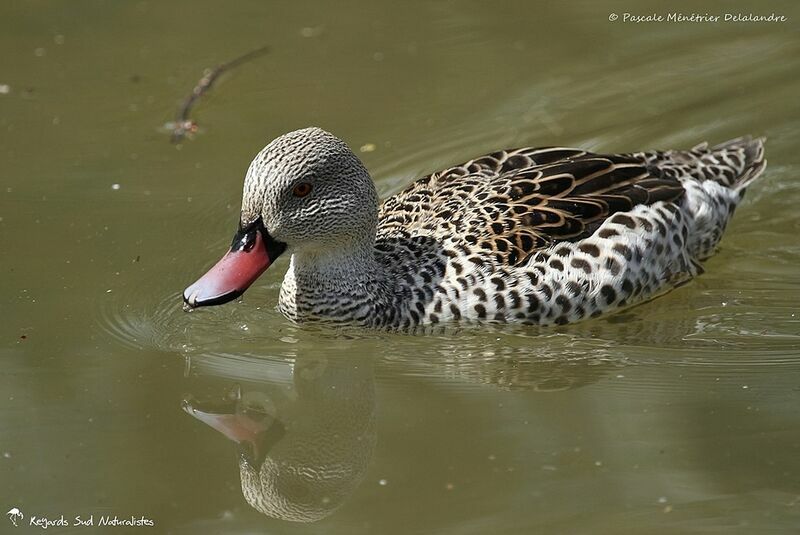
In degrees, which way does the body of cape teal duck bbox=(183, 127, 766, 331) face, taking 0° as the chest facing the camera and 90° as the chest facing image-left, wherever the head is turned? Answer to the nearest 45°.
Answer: approximately 90°

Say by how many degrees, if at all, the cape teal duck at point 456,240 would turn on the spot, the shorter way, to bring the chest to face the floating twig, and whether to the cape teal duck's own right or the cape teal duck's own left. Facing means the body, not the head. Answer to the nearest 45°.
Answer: approximately 45° to the cape teal duck's own right
